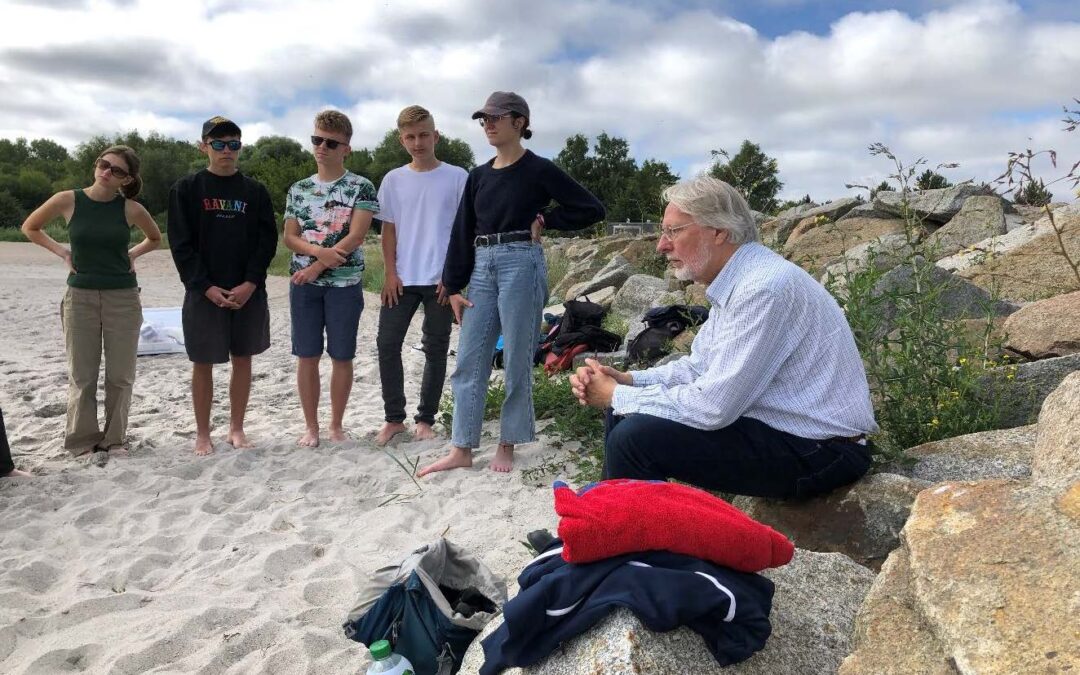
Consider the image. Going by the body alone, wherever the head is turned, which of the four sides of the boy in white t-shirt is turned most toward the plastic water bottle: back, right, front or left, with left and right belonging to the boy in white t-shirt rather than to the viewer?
front

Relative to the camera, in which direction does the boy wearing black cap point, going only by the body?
toward the camera

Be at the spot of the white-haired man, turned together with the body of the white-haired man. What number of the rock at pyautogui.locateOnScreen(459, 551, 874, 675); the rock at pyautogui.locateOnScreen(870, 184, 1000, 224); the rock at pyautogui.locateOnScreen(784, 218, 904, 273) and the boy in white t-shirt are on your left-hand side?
1

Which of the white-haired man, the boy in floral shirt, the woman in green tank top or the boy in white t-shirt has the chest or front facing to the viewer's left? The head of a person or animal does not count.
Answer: the white-haired man

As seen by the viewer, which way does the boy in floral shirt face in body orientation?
toward the camera

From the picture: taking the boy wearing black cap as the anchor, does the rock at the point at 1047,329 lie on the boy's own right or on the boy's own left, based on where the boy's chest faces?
on the boy's own left

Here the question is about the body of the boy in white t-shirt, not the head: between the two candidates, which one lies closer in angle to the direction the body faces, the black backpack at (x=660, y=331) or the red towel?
the red towel

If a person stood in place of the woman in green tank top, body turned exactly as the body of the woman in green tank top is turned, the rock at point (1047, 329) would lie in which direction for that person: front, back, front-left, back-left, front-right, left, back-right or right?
front-left

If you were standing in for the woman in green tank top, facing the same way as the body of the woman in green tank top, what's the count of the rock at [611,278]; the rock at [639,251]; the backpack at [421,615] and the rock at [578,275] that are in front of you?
1

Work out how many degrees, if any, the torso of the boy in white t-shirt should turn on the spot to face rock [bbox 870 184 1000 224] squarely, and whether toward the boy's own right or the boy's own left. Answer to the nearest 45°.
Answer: approximately 135° to the boy's own left

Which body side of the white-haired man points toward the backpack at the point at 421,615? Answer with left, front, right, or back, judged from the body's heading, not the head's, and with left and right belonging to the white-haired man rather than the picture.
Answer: front

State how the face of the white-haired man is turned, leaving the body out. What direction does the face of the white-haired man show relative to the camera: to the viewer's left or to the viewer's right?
to the viewer's left

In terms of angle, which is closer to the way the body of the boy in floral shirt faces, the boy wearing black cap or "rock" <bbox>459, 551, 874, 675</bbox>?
the rock

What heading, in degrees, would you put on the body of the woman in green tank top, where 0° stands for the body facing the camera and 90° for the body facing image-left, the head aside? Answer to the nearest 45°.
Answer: approximately 0°

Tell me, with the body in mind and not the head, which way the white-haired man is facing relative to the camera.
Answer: to the viewer's left

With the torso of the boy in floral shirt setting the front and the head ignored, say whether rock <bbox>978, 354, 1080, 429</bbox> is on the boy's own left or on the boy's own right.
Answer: on the boy's own left

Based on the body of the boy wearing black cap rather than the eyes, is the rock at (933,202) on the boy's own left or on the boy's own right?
on the boy's own left
